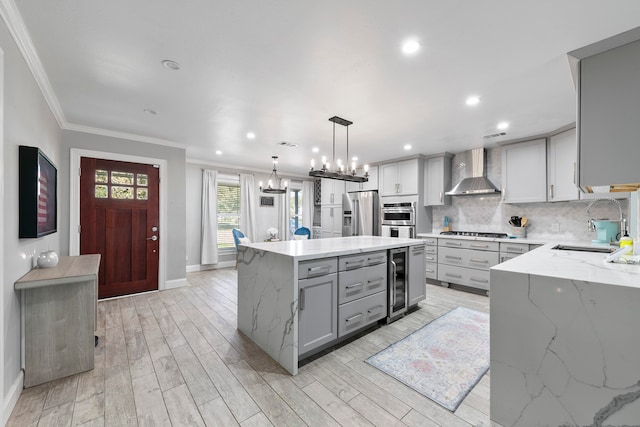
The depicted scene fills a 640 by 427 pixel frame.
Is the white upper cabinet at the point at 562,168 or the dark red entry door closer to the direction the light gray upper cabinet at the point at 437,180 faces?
the dark red entry door

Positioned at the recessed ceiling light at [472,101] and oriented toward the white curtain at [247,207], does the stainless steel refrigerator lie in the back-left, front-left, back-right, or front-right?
front-right

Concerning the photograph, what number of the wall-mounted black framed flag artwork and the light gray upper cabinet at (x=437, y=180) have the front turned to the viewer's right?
1

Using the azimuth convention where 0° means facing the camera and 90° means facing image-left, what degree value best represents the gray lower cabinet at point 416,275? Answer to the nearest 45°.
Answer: approximately 315°

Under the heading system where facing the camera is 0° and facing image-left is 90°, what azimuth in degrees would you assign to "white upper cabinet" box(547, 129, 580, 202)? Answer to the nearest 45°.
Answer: approximately 45°

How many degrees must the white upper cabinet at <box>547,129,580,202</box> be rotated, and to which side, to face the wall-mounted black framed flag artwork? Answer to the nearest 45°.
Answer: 0° — it already faces it

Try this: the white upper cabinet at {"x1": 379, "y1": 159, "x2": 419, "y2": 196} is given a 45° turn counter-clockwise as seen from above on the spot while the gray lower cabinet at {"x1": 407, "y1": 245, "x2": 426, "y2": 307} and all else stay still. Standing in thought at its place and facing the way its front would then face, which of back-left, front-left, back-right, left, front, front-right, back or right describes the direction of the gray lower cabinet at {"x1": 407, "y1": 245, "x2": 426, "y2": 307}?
front

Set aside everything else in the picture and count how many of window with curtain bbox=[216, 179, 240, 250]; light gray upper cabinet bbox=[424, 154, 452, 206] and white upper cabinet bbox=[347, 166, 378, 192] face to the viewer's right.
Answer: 0

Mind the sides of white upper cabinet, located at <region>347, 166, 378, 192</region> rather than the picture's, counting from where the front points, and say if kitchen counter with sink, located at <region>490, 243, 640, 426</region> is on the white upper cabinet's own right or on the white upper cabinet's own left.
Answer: on the white upper cabinet's own left

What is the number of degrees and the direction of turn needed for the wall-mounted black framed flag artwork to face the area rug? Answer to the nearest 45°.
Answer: approximately 45° to its right

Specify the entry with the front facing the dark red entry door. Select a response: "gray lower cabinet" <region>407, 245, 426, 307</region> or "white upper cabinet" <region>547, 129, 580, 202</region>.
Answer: the white upper cabinet

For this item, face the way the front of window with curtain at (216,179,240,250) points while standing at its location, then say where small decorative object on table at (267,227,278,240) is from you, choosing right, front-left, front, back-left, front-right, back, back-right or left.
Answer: left

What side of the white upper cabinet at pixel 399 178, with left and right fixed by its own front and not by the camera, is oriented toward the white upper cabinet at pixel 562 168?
left

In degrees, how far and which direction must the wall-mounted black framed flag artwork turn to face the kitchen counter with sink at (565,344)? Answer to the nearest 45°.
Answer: approximately 45° to its right
